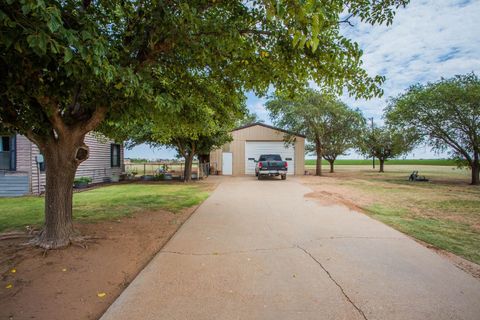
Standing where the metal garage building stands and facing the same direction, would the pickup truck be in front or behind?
in front

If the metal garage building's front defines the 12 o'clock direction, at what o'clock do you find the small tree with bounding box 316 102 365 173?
The small tree is roughly at 9 o'clock from the metal garage building.

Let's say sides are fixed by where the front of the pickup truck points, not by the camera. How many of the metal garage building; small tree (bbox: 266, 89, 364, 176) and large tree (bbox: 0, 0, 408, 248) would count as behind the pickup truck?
1
